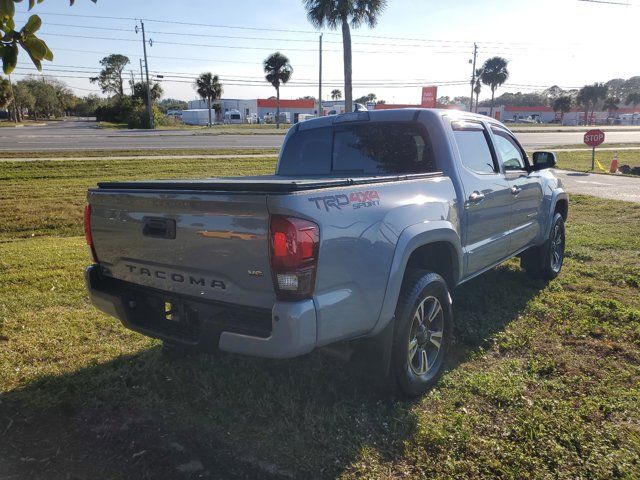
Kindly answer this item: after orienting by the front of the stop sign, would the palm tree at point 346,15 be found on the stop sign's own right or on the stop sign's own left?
on the stop sign's own right

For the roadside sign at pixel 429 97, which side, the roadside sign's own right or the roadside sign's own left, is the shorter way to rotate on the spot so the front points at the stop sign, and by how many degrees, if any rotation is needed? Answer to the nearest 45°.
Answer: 0° — it already faces it

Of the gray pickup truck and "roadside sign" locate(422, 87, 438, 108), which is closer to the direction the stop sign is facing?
the gray pickup truck

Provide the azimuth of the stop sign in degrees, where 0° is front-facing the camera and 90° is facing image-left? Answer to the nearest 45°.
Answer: approximately 0°

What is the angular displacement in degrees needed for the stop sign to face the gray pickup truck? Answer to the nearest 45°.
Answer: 0° — it already faces it

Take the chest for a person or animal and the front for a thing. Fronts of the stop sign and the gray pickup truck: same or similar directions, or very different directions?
very different directions

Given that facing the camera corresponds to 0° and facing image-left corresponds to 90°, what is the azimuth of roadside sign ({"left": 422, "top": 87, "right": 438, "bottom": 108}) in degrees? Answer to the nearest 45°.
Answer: approximately 0°

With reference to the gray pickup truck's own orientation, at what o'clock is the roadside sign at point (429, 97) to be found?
The roadside sign is roughly at 11 o'clock from the gray pickup truck.

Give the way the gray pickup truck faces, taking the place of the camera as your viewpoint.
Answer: facing away from the viewer and to the right of the viewer

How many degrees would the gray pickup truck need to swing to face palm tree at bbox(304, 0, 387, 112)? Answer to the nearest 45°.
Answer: approximately 45° to its left

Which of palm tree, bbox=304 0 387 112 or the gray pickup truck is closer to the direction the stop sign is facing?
the gray pickup truck

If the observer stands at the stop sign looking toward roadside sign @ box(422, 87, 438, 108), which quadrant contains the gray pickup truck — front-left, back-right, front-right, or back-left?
back-left
